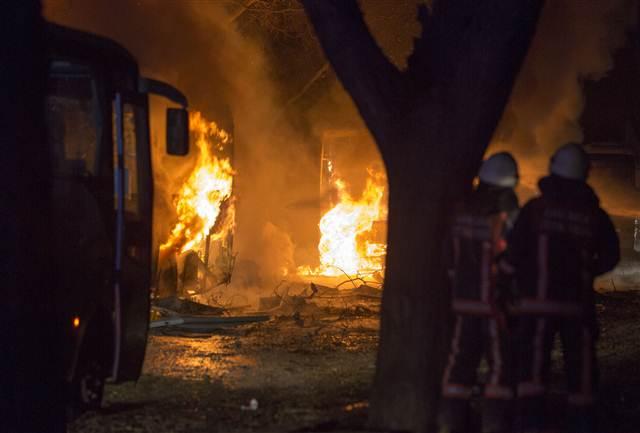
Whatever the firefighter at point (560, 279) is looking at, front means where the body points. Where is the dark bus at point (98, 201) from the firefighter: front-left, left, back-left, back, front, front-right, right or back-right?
left

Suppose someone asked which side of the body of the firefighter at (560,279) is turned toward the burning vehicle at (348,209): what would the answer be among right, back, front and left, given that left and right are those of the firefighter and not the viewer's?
front

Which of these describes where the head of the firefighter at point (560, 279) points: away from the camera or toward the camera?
away from the camera

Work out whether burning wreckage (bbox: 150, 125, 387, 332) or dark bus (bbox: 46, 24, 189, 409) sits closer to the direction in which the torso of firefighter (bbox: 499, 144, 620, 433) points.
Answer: the burning wreckage

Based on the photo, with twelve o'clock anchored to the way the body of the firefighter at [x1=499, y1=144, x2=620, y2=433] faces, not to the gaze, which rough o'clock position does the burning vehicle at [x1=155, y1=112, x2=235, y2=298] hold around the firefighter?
The burning vehicle is roughly at 11 o'clock from the firefighter.

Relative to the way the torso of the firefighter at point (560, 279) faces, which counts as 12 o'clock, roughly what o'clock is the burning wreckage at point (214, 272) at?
The burning wreckage is roughly at 11 o'clock from the firefighter.

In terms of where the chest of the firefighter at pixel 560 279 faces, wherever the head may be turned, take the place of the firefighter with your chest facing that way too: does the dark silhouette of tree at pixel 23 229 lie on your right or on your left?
on your left

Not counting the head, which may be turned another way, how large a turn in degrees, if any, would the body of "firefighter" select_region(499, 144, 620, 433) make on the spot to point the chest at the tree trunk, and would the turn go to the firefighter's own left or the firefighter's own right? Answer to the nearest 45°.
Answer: approximately 90° to the firefighter's own left

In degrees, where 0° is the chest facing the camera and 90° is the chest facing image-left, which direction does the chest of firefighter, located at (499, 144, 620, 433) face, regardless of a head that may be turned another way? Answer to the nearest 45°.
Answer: approximately 180°
